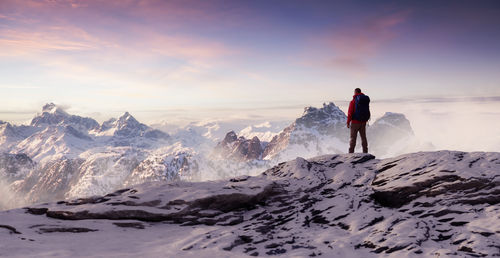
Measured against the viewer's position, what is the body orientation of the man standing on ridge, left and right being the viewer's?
facing away from the viewer and to the left of the viewer
